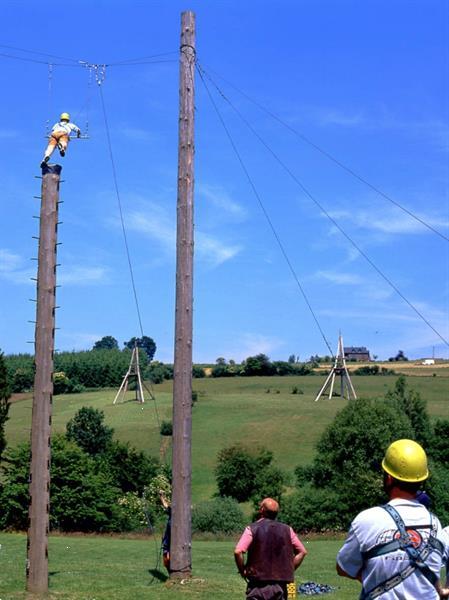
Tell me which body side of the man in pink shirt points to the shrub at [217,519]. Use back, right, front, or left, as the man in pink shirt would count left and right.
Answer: front

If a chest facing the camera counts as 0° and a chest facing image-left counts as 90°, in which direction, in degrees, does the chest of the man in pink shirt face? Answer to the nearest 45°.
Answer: approximately 180°

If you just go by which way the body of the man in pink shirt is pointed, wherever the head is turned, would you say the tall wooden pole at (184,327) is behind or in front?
in front

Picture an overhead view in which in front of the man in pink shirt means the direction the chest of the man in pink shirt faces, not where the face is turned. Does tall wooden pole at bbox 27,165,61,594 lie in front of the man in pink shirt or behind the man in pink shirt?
in front

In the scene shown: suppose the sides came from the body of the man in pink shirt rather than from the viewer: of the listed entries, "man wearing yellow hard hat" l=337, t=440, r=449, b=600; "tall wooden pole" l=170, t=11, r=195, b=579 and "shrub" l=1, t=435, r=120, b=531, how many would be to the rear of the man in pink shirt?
1

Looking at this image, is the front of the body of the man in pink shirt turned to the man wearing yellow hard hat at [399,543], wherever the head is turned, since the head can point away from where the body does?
no

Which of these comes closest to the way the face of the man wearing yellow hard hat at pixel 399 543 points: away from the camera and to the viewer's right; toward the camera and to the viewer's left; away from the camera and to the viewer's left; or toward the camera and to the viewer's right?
away from the camera and to the viewer's left

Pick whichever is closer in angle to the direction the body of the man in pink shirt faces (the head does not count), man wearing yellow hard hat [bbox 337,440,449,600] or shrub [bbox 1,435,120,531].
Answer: the shrub

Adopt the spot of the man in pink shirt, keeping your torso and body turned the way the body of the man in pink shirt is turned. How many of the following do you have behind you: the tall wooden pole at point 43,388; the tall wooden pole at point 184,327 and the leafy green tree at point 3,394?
0

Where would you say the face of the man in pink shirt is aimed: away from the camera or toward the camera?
away from the camera

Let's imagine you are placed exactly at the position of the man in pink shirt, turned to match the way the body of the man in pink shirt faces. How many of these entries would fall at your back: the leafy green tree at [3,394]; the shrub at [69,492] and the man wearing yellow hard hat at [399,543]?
1
